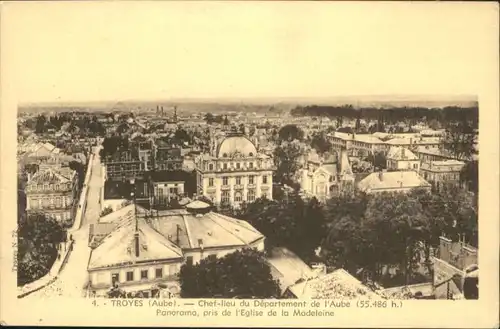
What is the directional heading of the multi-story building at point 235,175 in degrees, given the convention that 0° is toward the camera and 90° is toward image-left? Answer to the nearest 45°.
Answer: approximately 0°
